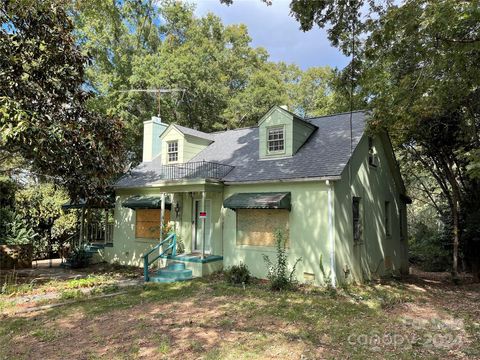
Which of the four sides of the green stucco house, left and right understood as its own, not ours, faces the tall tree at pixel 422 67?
left

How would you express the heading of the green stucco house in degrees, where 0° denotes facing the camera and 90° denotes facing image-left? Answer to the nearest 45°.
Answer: approximately 45°

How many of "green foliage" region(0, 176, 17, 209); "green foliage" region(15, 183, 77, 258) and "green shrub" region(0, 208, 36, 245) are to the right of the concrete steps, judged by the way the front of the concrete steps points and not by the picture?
3

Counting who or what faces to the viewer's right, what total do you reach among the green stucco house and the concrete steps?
0

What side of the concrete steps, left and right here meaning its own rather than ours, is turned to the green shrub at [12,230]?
right

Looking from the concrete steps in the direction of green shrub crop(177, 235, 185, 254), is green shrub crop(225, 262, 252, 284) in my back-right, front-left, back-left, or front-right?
back-right

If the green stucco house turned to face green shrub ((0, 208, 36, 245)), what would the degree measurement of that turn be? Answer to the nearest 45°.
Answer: approximately 45° to its right

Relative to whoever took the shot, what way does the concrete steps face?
facing the viewer and to the left of the viewer

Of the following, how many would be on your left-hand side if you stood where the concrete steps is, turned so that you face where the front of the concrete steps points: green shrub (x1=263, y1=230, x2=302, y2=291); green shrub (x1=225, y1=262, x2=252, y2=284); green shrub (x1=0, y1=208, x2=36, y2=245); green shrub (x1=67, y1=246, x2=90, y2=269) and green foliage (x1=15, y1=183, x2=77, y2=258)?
2
